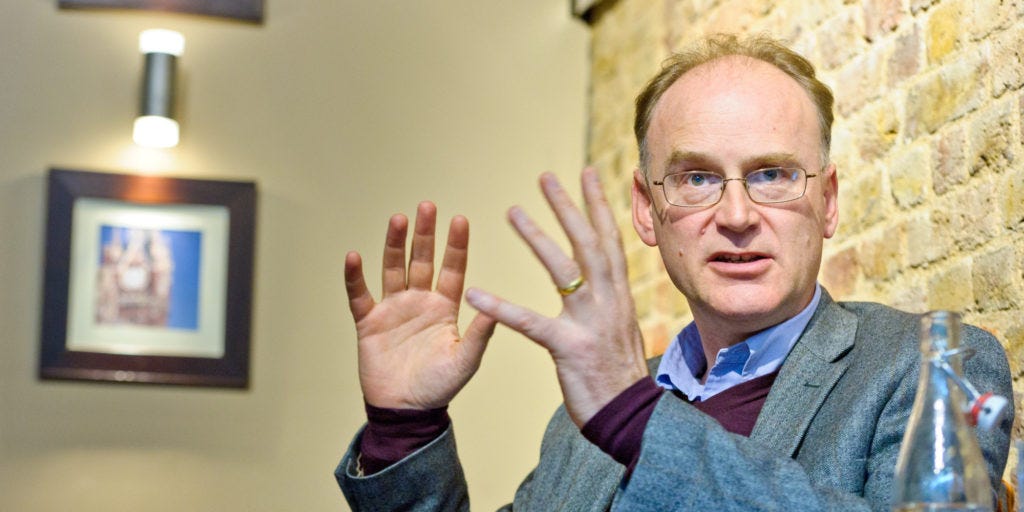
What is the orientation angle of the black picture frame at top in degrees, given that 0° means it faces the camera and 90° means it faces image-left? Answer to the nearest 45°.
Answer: approximately 0°

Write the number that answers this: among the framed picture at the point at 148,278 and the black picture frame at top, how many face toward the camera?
2

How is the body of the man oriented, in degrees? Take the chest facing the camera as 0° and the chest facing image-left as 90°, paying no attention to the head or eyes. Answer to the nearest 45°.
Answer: approximately 45°

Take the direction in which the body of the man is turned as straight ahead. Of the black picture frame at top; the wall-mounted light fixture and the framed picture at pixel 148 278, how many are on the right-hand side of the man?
3

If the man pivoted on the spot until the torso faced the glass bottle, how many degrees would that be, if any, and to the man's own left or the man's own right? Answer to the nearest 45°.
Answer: approximately 45° to the man's own left

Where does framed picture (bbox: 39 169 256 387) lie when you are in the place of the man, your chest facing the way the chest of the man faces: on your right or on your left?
on your right
